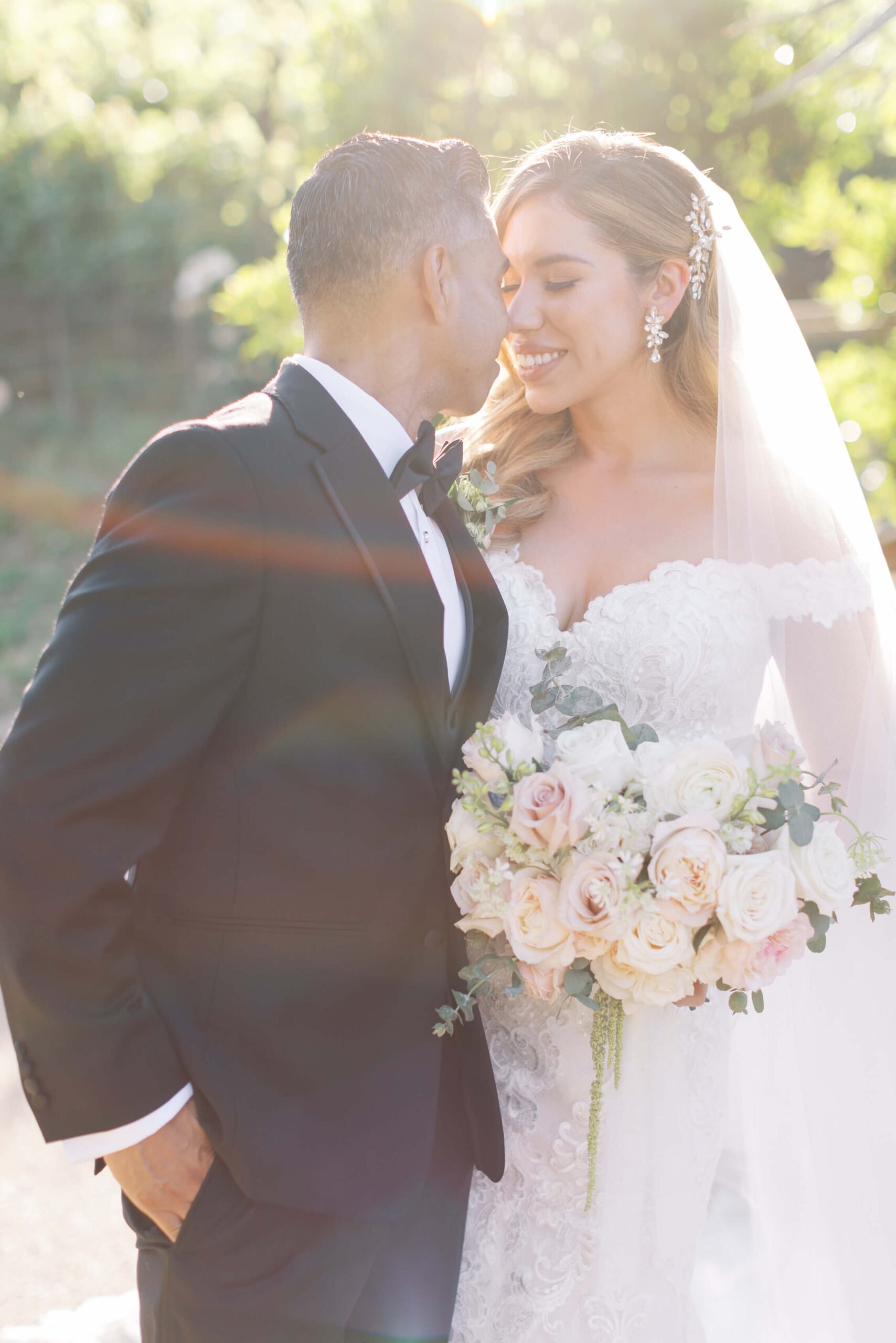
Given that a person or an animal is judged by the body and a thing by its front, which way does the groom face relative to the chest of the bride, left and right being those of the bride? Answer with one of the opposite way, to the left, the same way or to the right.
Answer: to the left

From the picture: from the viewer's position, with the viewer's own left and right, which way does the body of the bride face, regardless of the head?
facing the viewer and to the left of the viewer

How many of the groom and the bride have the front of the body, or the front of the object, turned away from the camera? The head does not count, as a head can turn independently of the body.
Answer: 0

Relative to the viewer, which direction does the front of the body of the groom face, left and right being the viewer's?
facing the viewer and to the right of the viewer

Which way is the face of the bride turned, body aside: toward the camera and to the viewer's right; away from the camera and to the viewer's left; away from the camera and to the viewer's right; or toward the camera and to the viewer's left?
toward the camera and to the viewer's left

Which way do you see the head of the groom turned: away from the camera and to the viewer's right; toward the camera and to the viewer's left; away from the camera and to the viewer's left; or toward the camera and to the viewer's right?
away from the camera and to the viewer's right

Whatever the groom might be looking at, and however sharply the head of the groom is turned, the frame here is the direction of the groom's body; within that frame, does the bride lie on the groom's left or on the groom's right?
on the groom's left
